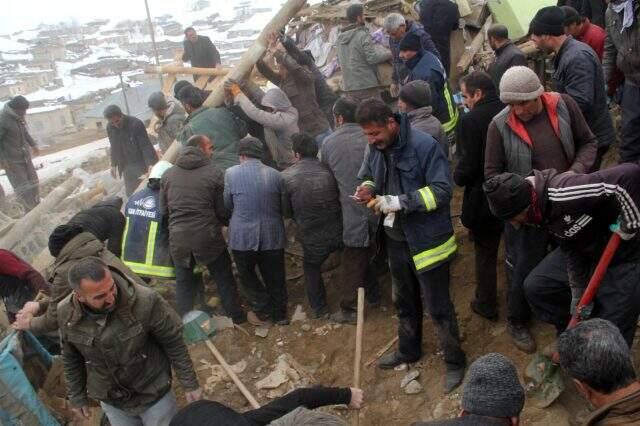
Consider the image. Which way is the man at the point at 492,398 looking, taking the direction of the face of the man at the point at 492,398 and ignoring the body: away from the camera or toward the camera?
away from the camera

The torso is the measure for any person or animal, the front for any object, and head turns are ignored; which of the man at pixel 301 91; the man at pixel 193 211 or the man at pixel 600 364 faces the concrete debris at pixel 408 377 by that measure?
the man at pixel 600 364

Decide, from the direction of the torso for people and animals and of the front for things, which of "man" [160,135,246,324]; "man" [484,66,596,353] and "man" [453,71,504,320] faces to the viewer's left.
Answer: "man" [453,71,504,320]

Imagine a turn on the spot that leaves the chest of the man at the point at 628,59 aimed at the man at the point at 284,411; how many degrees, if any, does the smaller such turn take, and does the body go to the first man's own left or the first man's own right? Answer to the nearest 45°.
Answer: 0° — they already face them

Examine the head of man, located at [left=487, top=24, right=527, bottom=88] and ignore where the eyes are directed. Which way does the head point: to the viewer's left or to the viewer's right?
to the viewer's left

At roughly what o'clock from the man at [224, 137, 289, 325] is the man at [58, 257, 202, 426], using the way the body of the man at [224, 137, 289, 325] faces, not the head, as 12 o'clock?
the man at [58, 257, 202, 426] is roughly at 7 o'clock from the man at [224, 137, 289, 325].

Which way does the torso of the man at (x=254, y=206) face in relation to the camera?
away from the camera

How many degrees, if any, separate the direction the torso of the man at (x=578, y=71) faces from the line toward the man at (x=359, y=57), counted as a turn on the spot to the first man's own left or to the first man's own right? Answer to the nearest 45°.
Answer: approximately 45° to the first man's own right

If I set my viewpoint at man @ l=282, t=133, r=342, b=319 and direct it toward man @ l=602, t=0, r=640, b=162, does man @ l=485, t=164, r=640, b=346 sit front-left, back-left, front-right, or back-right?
front-right

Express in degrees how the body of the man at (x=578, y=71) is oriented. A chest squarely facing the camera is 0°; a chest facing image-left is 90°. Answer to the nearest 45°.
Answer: approximately 90°

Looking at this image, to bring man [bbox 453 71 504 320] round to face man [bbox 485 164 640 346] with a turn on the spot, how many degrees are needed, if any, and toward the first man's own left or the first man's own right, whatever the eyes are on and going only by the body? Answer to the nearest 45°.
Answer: approximately 135° to the first man's own left

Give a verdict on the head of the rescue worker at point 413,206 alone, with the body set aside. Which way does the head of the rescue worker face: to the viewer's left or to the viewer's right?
to the viewer's left

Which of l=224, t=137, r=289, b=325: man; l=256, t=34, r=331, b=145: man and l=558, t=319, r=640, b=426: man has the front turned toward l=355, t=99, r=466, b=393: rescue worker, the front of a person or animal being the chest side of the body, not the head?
l=558, t=319, r=640, b=426: man

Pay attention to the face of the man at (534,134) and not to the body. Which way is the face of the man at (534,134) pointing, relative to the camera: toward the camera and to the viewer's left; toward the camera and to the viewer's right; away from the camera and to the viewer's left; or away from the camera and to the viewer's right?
toward the camera and to the viewer's left
